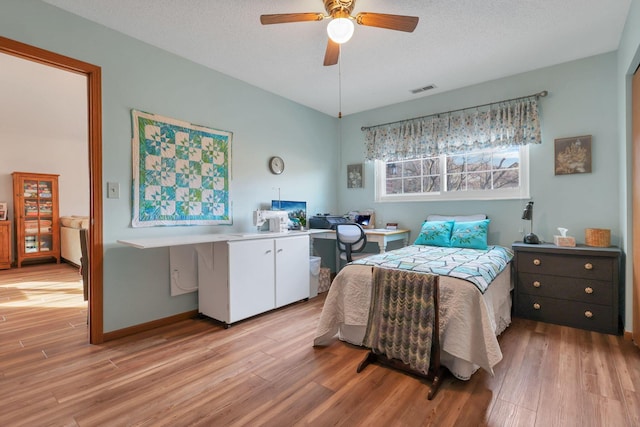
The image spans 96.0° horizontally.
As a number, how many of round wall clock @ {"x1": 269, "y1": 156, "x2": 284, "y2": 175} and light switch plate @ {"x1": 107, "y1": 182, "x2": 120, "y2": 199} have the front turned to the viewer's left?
0

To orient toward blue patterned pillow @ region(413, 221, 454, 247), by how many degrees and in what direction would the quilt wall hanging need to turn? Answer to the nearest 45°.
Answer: approximately 45° to its left

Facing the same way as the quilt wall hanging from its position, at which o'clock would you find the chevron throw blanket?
The chevron throw blanket is roughly at 12 o'clock from the quilt wall hanging.

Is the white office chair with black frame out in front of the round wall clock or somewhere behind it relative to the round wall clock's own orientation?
in front

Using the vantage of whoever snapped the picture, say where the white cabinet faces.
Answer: facing the viewer and to the right of the viewer

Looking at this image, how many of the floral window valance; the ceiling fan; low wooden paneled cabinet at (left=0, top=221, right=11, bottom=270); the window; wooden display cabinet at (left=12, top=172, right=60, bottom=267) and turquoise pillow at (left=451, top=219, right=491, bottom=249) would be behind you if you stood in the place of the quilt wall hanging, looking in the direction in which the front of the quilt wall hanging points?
2

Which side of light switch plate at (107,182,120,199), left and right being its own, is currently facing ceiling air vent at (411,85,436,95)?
left

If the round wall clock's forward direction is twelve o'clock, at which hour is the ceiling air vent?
The ceiling air vent is roughly at 11 o'clock from the round wall clock.

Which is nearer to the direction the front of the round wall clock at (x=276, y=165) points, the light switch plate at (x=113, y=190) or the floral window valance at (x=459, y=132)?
the floral window valance

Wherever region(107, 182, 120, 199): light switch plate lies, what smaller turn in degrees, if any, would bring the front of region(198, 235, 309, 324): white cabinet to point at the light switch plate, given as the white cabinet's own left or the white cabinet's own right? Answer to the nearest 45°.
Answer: approximately 135° to the white cabinet's own right

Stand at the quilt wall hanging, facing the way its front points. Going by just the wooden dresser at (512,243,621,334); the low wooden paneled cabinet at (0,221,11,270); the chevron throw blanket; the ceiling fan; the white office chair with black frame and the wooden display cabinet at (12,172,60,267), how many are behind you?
2

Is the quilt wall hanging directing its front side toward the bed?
yes

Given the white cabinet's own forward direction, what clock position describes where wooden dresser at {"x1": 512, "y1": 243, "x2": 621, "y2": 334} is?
The wooden dresser is roughly at 11 o'clock from the white cabinet.

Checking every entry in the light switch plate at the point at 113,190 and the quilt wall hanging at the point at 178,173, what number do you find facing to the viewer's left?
0

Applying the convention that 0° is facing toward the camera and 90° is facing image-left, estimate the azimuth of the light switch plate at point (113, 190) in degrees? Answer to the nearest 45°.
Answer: approximately 0°
